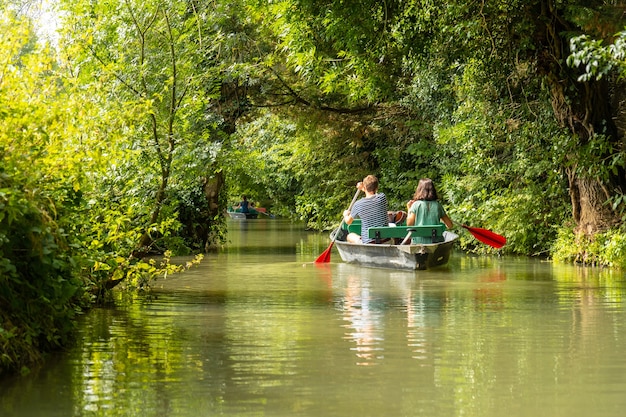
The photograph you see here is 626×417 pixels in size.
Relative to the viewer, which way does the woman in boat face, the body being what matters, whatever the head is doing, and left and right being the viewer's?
facing away from the viewer

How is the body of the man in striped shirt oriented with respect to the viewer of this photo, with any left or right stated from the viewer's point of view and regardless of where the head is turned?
facing away from the viewer and to the left of the viewer

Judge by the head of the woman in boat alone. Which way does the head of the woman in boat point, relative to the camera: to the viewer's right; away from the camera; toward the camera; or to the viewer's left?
away from the camera

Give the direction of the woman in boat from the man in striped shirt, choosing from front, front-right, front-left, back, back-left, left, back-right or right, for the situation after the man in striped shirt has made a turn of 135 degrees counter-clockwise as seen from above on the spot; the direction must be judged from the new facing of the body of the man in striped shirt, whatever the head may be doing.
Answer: left

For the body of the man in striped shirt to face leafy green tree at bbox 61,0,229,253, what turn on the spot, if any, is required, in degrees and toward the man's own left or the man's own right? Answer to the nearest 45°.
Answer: approximately 90° to the man's own left
